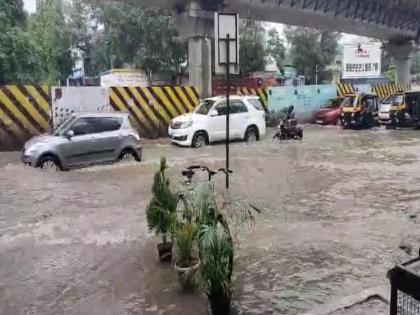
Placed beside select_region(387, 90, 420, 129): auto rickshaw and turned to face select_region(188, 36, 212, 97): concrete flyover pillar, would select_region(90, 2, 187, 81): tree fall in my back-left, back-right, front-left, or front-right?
front-right

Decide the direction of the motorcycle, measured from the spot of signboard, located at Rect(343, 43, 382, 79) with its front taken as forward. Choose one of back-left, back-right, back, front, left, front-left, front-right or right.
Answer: front

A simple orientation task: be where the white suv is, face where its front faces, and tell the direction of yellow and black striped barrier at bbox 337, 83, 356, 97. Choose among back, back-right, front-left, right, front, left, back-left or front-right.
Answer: back

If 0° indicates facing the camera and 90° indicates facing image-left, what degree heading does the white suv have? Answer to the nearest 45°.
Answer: approximately 45°

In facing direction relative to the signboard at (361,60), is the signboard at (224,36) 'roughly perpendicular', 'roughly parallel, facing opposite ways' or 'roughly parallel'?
roughly parallel, facing opposite ways

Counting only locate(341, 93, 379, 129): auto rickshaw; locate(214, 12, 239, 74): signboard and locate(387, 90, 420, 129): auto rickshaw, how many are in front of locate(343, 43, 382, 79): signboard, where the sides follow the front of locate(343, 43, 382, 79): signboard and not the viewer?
3

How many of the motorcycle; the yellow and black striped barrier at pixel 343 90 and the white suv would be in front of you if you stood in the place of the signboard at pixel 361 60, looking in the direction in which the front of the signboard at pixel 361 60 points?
3

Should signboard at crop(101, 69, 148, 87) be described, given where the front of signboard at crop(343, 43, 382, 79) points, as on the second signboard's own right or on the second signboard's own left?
on the second signboard's own right

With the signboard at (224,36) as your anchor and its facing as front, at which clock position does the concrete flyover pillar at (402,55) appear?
The concrete flyover pillar is roughly at 1 o'clock from the signboard.

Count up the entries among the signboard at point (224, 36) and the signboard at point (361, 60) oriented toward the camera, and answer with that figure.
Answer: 1

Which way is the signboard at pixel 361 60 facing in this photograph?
toward the camera

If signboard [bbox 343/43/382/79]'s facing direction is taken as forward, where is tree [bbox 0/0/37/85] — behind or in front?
in front

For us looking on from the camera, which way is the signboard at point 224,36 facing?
facing away from the viewer

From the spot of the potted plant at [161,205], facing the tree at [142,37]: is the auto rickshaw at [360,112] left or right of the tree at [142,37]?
right

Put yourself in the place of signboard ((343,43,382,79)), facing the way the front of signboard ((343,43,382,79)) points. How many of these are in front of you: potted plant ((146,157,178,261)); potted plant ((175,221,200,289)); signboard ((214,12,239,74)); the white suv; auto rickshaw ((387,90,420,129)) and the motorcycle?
6
